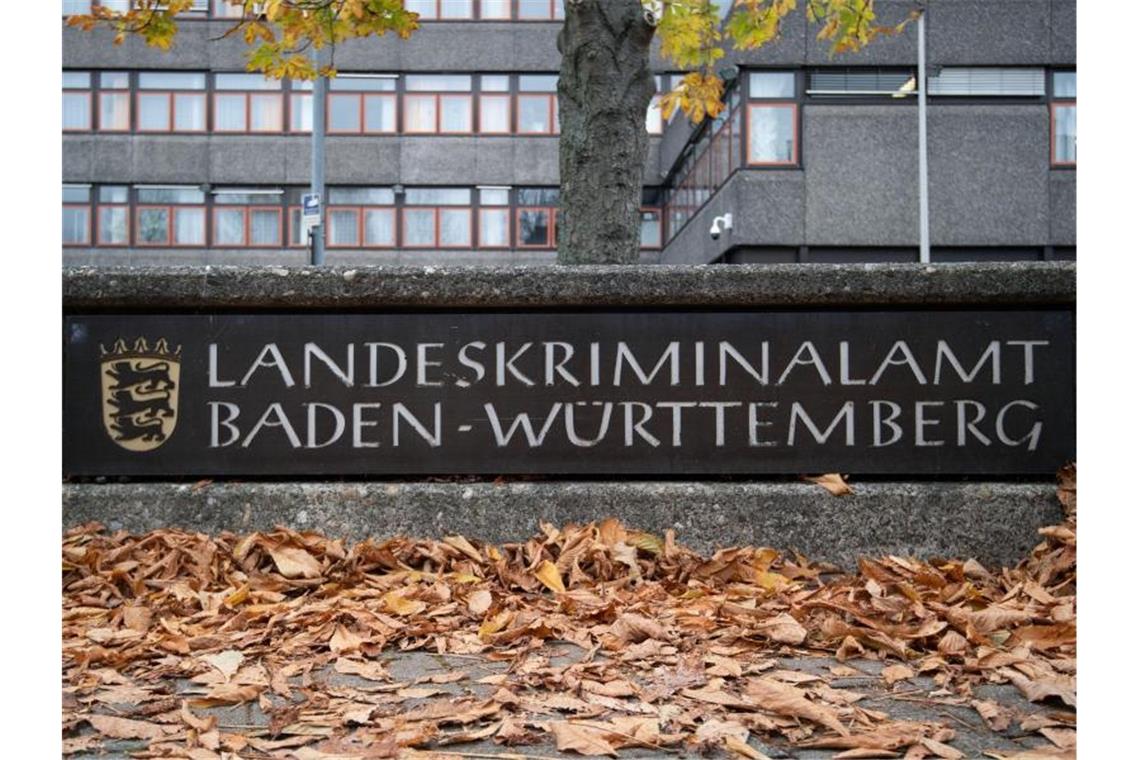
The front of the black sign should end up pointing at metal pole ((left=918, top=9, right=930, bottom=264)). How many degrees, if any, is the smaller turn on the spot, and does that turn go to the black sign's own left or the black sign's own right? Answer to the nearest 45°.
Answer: approximately 180°

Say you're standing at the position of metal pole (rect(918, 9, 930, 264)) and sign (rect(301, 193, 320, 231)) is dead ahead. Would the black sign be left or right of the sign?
left

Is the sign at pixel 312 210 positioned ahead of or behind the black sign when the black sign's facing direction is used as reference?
behind

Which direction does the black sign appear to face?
toward the camera

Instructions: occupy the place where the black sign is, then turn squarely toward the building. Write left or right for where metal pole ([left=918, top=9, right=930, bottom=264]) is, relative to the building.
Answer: right

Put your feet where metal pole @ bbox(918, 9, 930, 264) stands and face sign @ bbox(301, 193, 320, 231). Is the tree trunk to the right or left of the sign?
left

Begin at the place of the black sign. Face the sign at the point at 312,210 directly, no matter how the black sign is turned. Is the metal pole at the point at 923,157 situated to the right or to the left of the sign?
right

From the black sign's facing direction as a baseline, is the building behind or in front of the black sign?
behind
